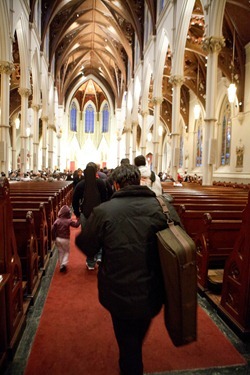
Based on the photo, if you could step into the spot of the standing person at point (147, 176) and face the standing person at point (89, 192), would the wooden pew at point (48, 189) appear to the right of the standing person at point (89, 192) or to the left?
right

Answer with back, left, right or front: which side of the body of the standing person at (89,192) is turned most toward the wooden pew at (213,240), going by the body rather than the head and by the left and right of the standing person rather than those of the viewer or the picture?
right

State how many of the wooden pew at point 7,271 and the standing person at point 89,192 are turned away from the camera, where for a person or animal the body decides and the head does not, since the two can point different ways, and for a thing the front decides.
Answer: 2

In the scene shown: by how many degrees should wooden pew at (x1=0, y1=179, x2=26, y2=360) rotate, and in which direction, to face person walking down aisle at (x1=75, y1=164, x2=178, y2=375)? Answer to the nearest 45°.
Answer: approximately 135° to its right

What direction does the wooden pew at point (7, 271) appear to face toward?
away from the camera

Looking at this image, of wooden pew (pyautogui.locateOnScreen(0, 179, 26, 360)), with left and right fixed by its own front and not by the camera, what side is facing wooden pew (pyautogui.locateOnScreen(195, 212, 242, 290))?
right

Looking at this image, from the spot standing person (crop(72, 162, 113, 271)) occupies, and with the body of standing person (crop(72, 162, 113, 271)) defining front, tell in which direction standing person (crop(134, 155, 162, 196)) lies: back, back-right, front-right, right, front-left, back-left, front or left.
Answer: right

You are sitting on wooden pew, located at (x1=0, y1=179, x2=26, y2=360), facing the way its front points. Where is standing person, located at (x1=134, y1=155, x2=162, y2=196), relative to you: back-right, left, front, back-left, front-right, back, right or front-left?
front-right

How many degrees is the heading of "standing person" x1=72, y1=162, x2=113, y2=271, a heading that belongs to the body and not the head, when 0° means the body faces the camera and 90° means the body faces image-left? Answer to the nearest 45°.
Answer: approximately 180°

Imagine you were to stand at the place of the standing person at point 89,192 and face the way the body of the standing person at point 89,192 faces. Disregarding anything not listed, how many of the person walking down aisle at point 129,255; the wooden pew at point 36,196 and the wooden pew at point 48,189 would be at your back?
1

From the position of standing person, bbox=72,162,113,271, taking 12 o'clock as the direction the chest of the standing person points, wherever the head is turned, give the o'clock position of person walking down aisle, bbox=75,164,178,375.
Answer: The person walking down aisle is roughly at 6 o'clock from the standing person.

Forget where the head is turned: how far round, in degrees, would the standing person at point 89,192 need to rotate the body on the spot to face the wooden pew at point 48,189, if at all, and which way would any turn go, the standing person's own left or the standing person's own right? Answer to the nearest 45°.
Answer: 0° — they already face it

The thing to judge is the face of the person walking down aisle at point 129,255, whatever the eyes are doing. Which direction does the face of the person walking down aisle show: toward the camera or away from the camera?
away from the camera
